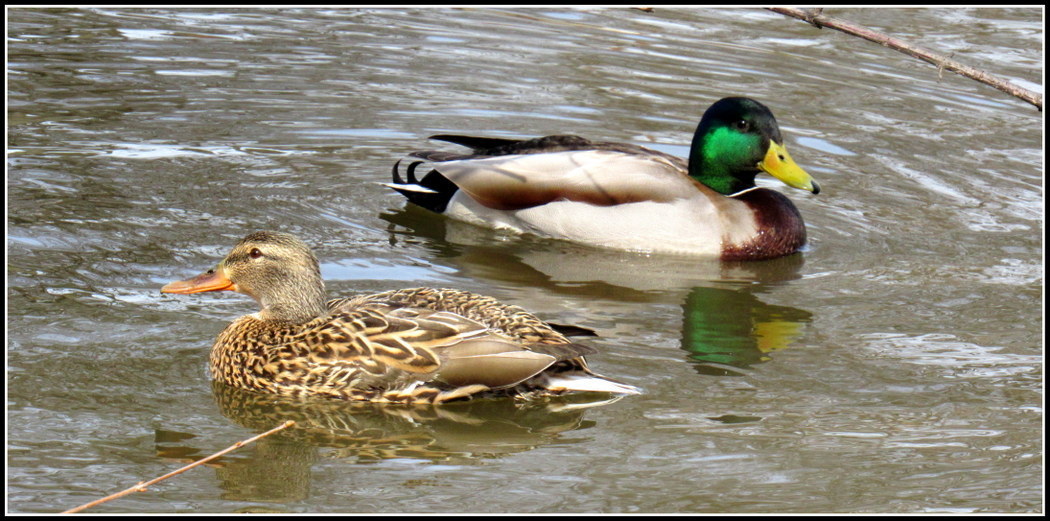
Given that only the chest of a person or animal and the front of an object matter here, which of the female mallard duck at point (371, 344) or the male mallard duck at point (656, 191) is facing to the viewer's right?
the male mallard duck

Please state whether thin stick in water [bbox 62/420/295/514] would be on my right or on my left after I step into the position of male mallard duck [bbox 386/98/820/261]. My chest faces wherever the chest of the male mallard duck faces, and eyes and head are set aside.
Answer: on my right

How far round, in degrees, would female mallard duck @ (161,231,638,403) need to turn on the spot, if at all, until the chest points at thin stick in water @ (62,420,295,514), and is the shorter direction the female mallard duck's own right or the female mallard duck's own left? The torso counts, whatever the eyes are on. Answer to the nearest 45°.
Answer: approximately 45° to the female mallard duck's own left

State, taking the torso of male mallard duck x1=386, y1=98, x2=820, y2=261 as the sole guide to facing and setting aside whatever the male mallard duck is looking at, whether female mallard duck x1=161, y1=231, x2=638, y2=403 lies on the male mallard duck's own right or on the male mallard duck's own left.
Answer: on the male mallard duck's own right

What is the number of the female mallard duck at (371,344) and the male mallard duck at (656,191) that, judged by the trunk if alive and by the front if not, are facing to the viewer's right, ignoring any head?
1

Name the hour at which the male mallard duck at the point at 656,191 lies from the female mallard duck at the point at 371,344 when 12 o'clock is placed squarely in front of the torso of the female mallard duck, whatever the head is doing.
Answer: The male mallard duck is roughly at 4 o'clock from the female mallard duck.

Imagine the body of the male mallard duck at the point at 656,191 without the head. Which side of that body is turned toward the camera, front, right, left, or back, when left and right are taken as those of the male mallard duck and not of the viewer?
right

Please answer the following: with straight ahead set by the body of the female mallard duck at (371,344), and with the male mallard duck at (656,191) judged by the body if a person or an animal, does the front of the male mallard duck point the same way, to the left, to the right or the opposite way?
the opposite way

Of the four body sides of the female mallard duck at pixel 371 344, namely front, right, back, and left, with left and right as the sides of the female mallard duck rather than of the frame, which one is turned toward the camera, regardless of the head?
left
